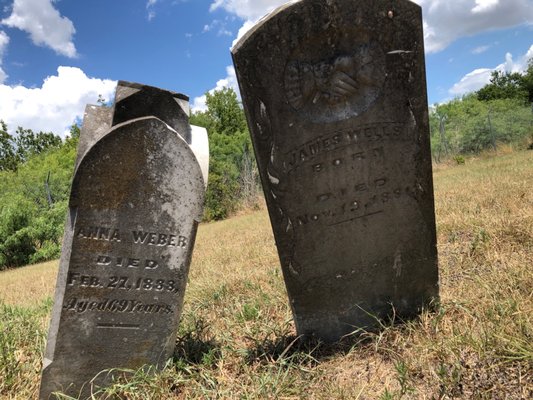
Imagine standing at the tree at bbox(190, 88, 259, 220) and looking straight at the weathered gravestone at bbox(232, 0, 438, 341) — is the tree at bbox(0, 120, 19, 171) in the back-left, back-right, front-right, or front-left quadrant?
back-right

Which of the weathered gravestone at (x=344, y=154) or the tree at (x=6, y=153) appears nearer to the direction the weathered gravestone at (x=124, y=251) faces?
the weathered gravestone

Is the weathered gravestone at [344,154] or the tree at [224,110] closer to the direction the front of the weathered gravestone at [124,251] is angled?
the weathered gravestone

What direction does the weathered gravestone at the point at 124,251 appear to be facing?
toward the camera

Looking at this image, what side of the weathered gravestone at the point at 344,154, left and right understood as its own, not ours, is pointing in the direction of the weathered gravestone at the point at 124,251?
right

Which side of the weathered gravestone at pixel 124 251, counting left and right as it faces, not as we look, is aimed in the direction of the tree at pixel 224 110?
back

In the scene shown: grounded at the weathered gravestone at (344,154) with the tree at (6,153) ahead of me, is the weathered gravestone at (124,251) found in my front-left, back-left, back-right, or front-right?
front-left

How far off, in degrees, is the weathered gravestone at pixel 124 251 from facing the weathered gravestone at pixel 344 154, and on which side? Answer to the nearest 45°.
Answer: approximately 90° to its left

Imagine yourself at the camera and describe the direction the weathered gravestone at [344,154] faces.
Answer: facing the viewer

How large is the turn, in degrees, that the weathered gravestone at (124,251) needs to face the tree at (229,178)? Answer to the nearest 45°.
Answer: approximately 180°

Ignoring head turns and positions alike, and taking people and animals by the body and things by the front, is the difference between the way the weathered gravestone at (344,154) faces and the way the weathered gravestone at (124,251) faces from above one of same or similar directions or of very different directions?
same or similar directions

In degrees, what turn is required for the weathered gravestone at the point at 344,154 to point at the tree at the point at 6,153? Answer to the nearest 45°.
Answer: approximately 135° to its right

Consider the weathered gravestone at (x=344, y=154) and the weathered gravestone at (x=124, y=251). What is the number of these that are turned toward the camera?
2

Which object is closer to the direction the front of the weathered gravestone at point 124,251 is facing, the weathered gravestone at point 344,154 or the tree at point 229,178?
the weathered gravestone

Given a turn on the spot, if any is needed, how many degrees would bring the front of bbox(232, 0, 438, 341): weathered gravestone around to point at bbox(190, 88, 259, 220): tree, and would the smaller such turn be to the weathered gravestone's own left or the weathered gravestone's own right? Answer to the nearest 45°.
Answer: approximately 180°
